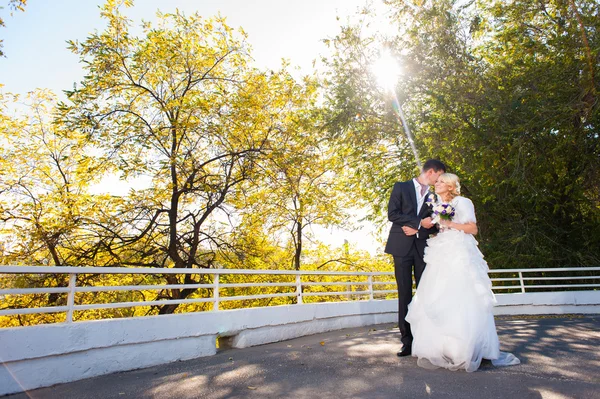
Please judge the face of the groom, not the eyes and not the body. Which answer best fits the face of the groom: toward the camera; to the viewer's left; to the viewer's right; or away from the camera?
to the viewer's right

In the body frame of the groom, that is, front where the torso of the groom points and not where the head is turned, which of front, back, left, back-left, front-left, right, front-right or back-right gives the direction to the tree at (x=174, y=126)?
back

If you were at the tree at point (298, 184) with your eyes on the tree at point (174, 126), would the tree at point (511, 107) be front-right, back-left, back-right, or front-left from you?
back-left

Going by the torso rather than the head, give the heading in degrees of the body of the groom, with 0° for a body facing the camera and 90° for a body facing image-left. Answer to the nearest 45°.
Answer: approximately 315°
